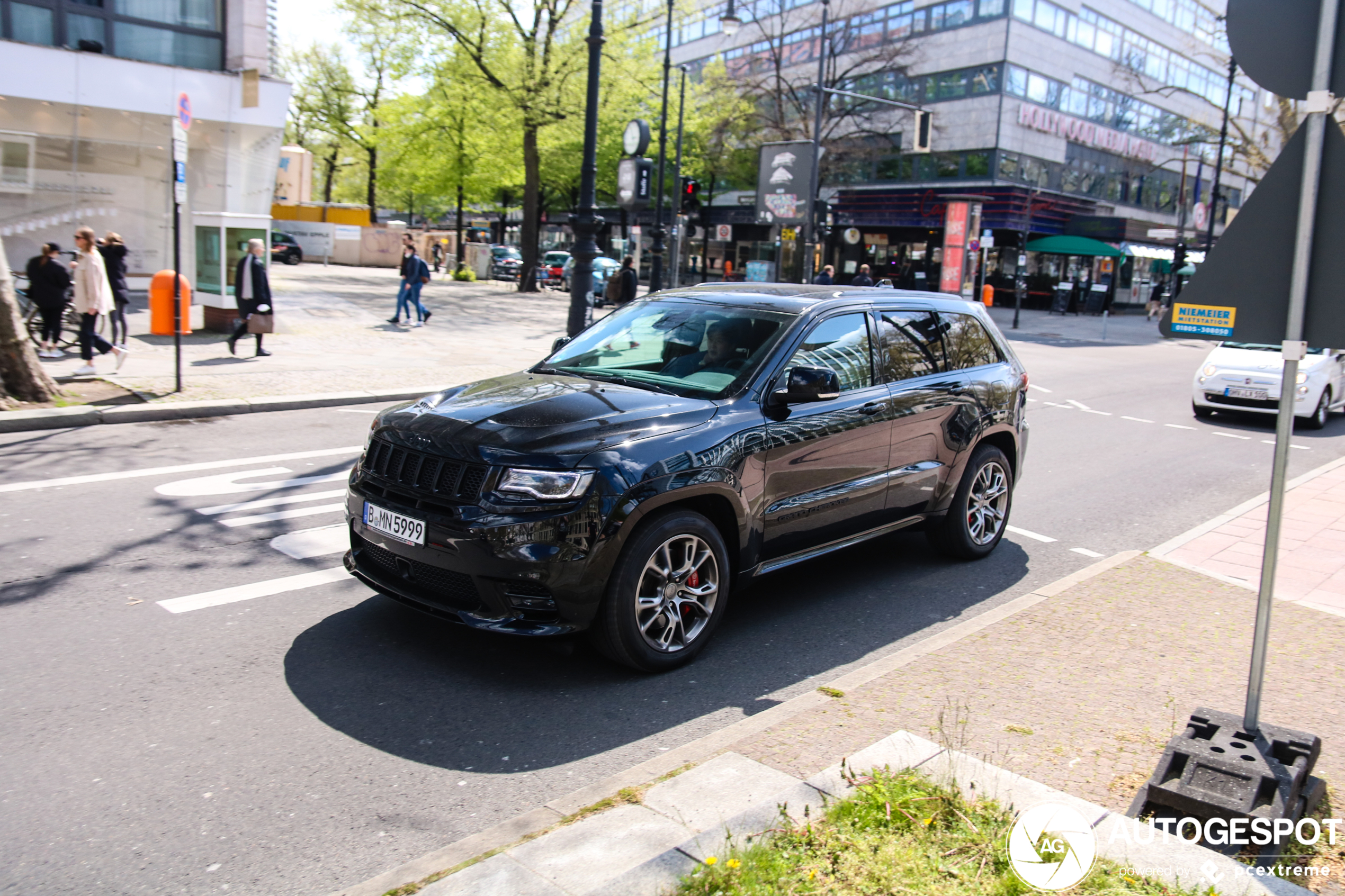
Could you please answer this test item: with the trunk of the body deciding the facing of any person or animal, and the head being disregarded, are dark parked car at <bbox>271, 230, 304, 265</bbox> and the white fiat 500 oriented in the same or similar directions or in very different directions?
very different directions

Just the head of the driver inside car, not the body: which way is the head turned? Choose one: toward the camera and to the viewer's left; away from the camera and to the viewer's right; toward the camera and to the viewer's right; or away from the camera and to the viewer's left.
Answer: toward the camera and to the viewer's left

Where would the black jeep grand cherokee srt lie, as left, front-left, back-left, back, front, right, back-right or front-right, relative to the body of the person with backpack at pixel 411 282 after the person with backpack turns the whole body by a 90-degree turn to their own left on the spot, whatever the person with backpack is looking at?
front

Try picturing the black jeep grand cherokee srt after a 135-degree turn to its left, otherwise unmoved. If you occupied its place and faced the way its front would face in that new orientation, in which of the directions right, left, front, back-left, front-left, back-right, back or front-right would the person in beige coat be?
back-left

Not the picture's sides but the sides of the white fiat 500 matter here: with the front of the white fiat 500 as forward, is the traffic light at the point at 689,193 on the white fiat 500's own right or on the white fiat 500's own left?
on the white fiat 500's own right

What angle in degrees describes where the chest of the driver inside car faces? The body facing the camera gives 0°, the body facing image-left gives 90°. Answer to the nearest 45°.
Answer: approximately 45°

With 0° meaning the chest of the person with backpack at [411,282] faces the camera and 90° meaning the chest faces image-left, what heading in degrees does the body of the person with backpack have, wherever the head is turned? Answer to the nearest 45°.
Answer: approximately 90°

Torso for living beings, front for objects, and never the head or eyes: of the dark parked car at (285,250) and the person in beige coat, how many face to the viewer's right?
1

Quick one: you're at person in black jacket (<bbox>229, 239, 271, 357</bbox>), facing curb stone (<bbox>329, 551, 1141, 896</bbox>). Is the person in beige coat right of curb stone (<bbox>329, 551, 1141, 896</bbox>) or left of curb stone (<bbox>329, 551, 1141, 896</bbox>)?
right
